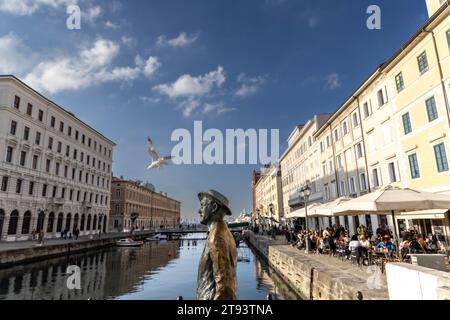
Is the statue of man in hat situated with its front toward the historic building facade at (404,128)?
no

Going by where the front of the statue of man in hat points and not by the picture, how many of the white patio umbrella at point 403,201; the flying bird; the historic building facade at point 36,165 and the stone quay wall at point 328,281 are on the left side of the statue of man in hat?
0

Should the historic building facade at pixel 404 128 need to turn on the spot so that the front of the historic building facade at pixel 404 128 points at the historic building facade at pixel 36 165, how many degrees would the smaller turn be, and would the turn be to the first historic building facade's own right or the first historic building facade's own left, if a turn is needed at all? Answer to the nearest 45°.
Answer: approximately 45° to the first historic building facade's own right

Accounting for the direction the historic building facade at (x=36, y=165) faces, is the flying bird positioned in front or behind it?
in front

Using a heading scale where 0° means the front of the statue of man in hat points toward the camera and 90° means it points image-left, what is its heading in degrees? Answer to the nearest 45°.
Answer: approximately 90°

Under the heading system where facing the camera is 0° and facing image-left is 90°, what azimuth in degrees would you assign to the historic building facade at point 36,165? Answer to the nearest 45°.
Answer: approximately 315°

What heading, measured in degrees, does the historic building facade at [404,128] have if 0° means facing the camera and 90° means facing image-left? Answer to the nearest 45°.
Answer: approximately 45°

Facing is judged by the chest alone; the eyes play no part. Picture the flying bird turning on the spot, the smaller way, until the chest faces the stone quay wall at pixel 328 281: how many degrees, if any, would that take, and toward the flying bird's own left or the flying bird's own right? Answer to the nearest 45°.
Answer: approximately 135° to the flying bird's own left

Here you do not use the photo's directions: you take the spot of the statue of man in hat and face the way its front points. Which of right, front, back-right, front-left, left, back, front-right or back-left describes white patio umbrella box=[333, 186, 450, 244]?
back-right

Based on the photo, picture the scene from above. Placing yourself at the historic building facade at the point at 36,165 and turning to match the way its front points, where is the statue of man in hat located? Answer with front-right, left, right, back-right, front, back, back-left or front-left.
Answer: front-right

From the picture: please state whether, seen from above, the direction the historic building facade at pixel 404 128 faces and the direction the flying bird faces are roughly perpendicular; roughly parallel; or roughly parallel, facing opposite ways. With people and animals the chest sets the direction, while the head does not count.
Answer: roughly parallel

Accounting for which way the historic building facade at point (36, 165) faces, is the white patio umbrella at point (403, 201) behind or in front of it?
in front

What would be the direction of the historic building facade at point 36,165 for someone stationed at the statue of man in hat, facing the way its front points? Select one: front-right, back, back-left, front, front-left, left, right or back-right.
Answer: front-right

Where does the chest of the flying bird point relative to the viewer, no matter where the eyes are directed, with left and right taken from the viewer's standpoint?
facing to the left of the viewer
